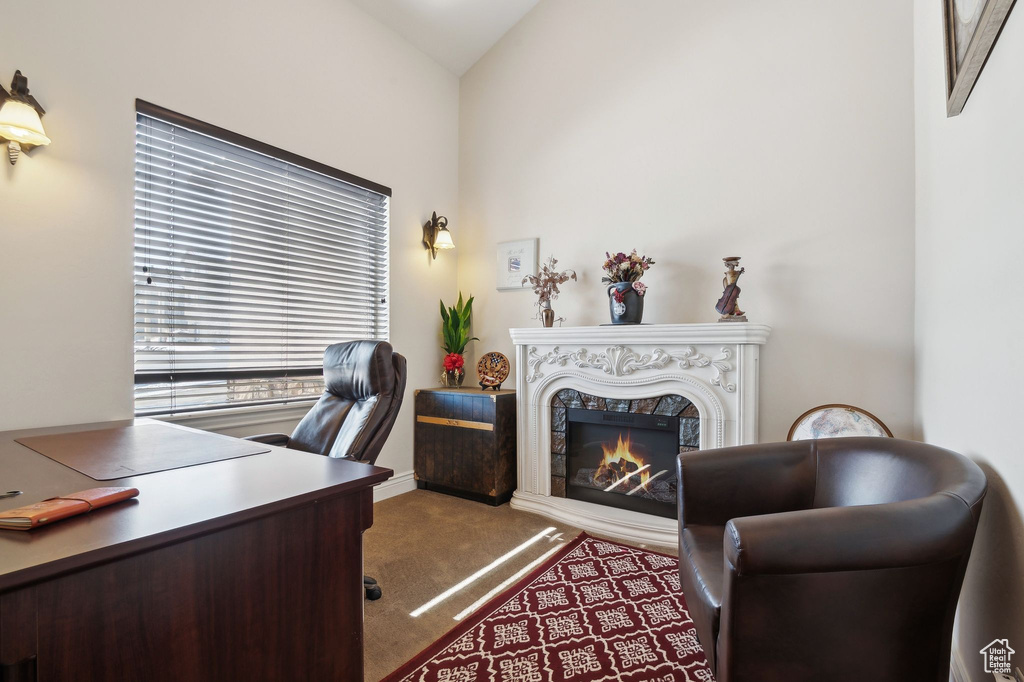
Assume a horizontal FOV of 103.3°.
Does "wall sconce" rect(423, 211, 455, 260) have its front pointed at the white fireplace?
yes

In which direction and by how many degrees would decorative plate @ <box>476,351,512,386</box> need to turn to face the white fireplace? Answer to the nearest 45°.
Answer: approximately 45° to its left

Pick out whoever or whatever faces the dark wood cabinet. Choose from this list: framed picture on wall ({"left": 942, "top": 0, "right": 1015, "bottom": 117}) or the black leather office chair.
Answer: the framed picture on wall

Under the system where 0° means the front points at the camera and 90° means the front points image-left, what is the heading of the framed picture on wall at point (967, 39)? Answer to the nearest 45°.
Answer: approximately 90°

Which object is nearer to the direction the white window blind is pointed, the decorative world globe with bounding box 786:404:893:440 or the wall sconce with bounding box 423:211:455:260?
the decorative world globe

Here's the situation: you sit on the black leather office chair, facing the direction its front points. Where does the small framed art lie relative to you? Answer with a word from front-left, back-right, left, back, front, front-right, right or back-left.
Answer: back

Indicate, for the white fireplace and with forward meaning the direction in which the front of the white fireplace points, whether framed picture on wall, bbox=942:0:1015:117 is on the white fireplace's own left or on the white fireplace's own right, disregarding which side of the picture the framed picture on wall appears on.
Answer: on the white fireplace's own left

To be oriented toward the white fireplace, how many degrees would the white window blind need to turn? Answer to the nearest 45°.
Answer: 0° — it already faces it
